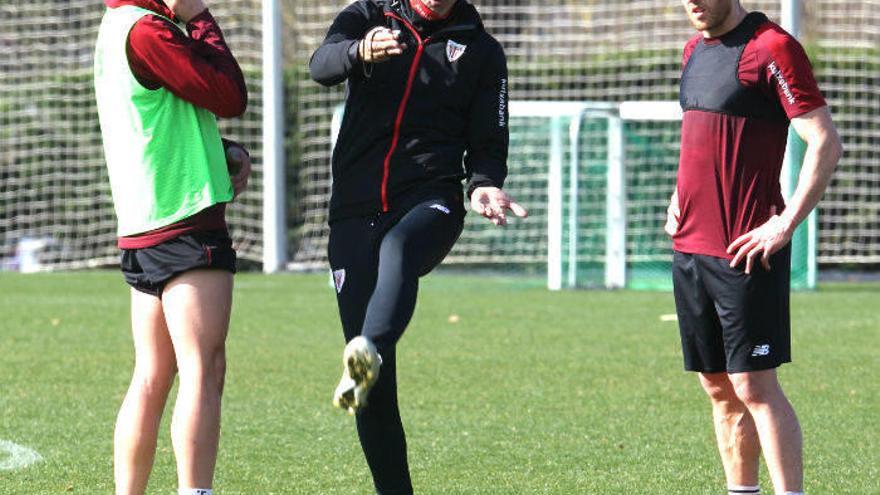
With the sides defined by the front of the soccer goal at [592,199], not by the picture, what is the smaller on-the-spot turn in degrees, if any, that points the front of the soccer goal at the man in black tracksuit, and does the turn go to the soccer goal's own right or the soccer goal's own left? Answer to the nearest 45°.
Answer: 0° — it already faces them

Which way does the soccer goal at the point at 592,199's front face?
toward the camera

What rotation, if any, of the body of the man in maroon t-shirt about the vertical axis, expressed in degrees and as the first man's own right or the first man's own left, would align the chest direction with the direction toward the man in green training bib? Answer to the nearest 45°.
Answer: approximately 45° to the first man's own right

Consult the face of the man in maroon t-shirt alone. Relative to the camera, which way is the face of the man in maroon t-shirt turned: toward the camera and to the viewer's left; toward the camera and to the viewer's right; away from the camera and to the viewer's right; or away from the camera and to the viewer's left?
toward the camera and to the viewer's left

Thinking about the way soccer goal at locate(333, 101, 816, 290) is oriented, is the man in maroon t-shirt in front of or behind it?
in front

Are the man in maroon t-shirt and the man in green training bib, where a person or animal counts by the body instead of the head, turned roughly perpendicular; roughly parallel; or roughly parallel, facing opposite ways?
roughly parallel, facing opposite ways

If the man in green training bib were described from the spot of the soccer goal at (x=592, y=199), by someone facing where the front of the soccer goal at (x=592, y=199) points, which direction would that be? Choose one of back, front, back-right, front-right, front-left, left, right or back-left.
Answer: front

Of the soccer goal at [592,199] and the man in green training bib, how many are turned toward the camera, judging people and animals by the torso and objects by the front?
1

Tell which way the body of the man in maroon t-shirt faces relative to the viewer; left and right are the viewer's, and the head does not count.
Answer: facing the viewer and to the left of the viewer
